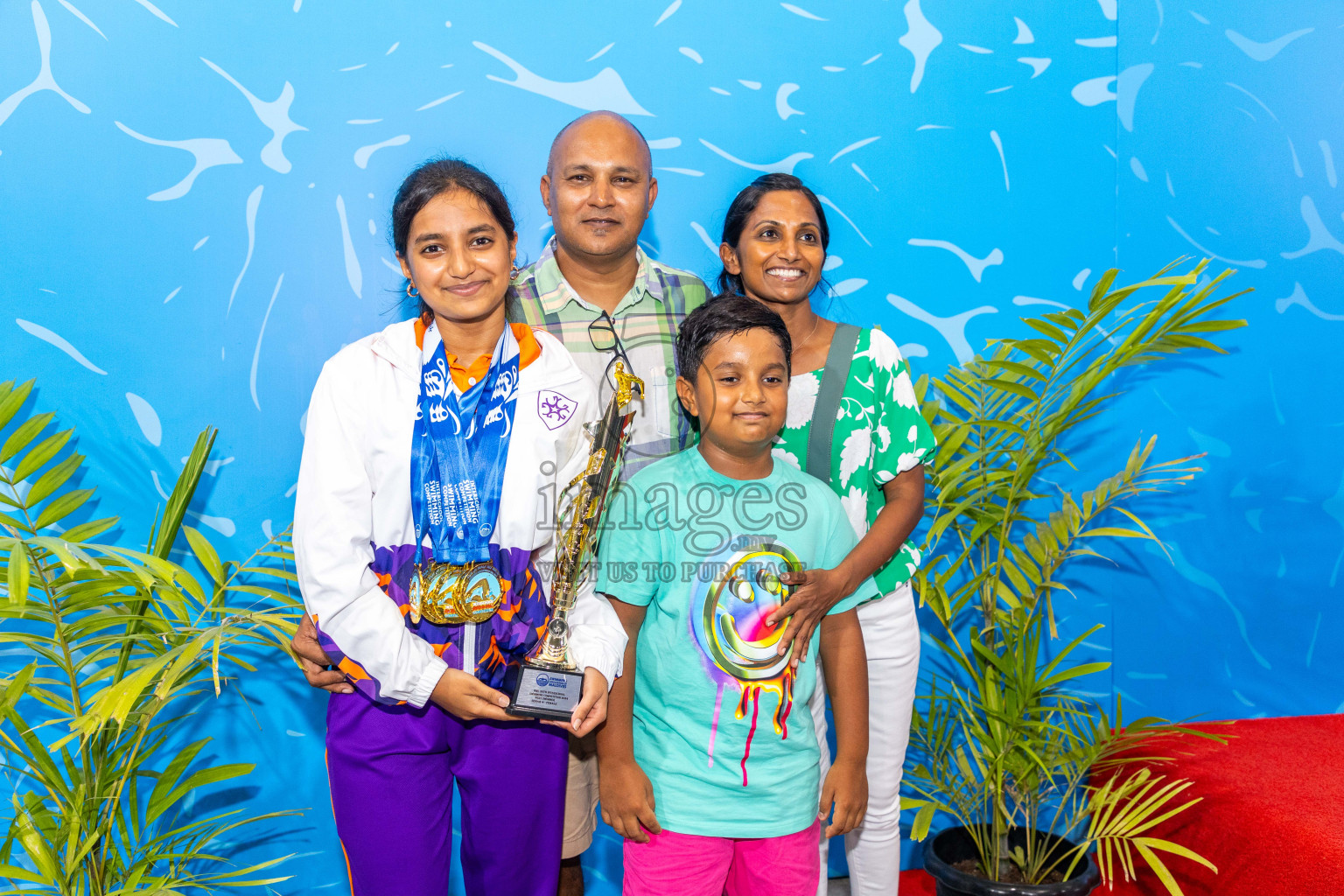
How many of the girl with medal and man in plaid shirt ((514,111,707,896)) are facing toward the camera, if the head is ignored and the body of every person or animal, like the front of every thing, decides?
2

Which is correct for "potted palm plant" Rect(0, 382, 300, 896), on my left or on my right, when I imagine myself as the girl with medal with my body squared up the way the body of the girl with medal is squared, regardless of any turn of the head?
on my right

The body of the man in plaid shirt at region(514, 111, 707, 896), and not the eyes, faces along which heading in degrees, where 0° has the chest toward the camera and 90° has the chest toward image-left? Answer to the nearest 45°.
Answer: approximately 0°

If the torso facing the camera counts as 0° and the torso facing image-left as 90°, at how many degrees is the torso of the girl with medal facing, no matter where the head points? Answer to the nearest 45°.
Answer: approximately 0°
